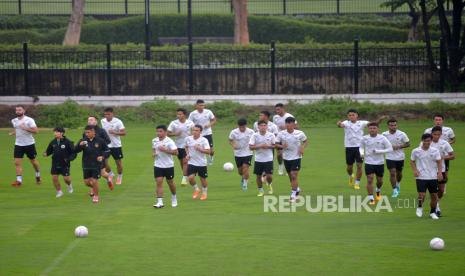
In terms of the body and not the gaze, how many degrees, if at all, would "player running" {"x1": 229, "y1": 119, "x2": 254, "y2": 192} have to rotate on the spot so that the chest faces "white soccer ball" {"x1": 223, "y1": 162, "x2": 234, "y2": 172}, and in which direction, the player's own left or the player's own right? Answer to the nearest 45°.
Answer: approximately 180°

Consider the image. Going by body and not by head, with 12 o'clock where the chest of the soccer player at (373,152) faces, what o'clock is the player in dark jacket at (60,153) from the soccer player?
The player in dark jacket is roughly at 3 o'clock from the soccer player.

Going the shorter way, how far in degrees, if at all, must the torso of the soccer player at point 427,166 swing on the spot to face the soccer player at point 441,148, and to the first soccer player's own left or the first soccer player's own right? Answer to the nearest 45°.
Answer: approximately 180°

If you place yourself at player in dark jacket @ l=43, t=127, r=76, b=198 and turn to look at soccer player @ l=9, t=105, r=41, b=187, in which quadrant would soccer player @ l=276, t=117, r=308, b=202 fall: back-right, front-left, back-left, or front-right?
back-right

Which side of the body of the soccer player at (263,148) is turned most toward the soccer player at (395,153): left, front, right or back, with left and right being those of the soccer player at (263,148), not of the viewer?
left

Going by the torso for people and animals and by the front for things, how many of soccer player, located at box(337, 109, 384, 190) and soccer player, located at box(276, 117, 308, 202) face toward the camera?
2
